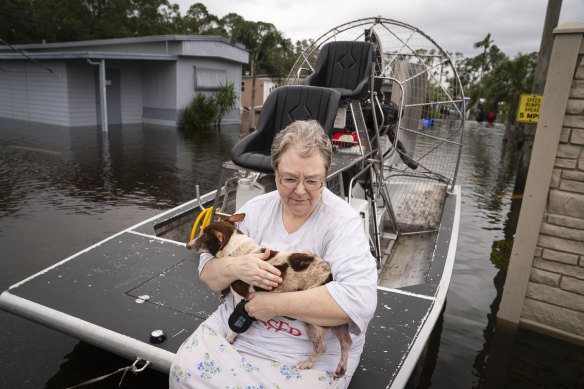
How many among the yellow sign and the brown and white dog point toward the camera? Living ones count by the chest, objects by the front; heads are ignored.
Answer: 1

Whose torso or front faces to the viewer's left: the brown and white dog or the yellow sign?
the brown and white dog

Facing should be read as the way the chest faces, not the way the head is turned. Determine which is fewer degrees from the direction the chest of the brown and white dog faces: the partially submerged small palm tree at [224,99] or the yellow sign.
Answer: the partially submerged small palm tree

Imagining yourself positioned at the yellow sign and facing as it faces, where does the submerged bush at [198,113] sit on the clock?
The submerged bush is roughly at 4 o'clock from the yellow sign.

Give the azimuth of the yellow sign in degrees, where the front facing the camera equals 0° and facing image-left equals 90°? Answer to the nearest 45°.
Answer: approximately 0°

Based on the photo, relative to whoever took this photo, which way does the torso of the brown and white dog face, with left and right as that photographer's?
facing to the left of the viewer

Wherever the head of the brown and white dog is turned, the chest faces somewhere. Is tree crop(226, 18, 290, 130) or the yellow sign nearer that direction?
the tree

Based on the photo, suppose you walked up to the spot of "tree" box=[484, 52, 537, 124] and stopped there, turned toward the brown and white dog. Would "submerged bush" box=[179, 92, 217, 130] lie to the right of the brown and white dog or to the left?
right

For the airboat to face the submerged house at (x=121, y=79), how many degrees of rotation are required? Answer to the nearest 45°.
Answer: approximately 135° to its right

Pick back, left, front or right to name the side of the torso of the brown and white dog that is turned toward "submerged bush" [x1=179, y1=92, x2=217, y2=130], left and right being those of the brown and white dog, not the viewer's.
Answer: right
